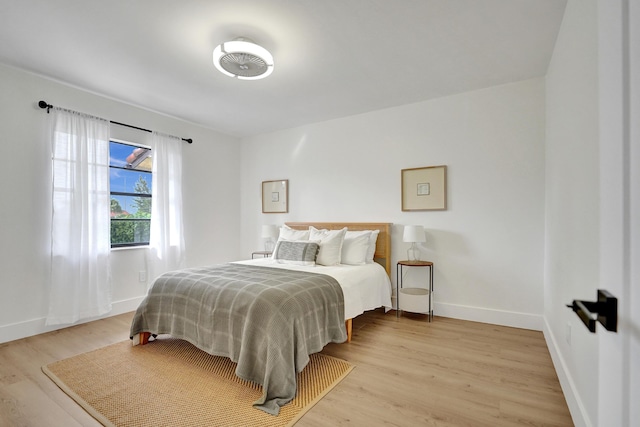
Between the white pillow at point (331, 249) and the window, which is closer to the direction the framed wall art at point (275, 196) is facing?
the window

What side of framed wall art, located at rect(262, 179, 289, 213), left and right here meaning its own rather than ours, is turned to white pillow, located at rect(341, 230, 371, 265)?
left

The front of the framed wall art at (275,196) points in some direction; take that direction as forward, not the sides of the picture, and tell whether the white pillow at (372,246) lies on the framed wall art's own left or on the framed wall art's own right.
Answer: on the framed wall art's own left

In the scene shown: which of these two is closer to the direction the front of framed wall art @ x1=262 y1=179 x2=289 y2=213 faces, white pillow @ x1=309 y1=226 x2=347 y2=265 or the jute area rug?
the jute area rug

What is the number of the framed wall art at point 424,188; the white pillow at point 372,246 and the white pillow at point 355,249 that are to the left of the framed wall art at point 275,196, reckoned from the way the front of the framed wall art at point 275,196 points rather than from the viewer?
3

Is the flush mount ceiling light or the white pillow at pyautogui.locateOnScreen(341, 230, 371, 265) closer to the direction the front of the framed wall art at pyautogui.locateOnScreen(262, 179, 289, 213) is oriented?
the flush mount ceiling light

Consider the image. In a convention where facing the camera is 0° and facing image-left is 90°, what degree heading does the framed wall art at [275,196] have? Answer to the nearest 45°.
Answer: approximately 45°

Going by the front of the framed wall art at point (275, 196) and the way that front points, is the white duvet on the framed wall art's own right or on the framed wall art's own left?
on the framed wall art's own left

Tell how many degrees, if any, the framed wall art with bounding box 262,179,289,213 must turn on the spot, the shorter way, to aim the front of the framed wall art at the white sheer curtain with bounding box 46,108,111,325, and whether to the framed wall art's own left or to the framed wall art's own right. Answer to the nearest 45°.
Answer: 0° — it already faces it

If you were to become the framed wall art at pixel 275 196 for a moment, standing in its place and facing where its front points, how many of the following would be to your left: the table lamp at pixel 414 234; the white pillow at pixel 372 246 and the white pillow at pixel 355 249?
3

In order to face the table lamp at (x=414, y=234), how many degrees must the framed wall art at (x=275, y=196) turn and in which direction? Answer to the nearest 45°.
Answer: approximately 90° to its left

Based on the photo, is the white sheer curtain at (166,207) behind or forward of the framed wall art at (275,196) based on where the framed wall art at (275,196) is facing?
forward

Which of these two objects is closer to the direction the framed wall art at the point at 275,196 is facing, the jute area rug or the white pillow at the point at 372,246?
the jute area rug
